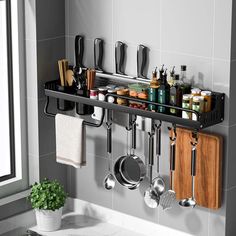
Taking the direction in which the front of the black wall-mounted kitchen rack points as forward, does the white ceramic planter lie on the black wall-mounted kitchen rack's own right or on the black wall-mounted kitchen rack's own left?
on the black wall-mounted kitchen rack's own right

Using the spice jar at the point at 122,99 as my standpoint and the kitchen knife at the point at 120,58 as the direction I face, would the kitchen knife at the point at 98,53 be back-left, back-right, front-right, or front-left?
front-left

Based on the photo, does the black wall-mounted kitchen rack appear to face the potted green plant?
no

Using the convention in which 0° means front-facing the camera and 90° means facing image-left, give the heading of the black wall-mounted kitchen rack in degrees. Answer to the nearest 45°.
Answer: approximately 45°

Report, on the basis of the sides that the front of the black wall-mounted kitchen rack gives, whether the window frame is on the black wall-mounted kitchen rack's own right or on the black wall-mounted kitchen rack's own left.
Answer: on the black wall-mounted kitchen rack's own right
